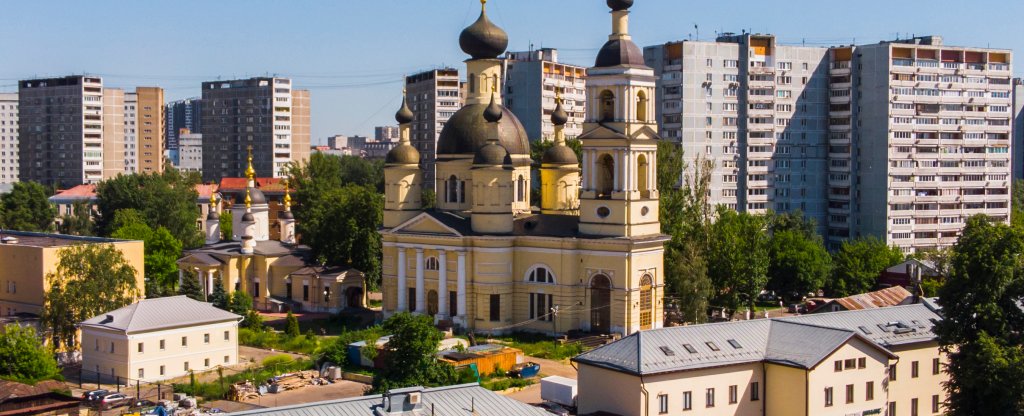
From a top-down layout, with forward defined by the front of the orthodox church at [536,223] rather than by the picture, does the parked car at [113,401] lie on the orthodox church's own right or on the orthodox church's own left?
on the orthodox church's own right

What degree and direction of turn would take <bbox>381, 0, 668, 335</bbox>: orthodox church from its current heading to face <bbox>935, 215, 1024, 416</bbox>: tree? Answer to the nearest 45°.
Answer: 0° — it already faces it

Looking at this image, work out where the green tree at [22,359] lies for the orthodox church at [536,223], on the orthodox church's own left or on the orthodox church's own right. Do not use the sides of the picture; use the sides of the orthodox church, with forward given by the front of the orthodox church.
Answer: on the orthodox church's own right

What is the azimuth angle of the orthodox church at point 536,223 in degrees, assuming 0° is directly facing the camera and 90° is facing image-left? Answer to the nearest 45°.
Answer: approximately 315°

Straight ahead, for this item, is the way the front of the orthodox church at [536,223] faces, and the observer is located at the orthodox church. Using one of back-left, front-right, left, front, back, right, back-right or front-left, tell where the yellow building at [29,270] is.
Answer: back-right
